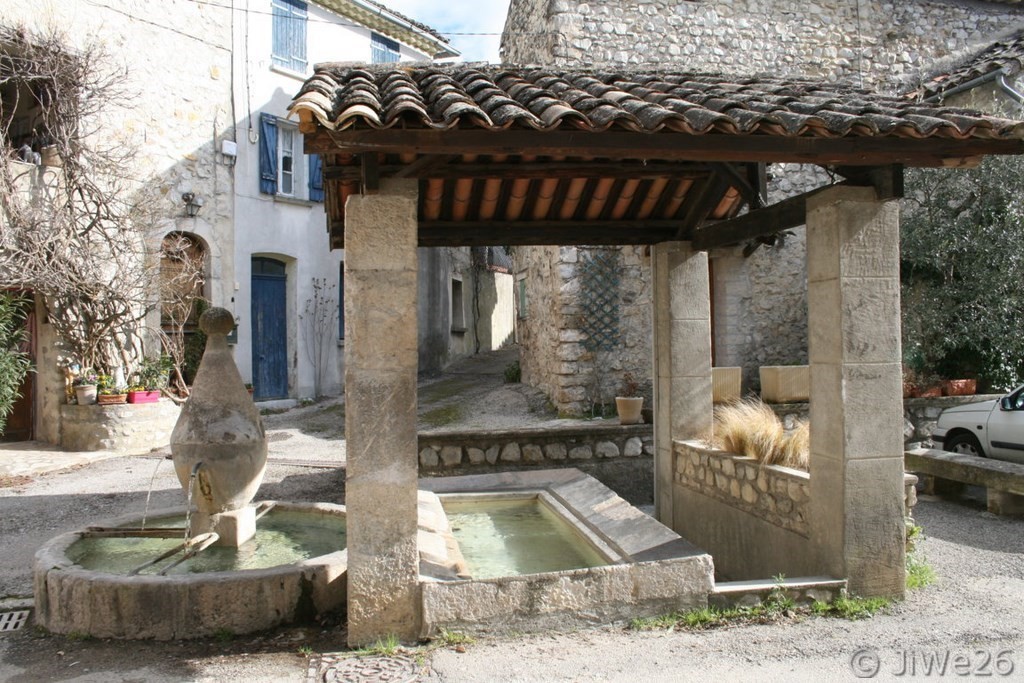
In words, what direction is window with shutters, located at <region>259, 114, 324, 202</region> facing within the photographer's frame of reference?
facing the viewer and to the right of the viewer

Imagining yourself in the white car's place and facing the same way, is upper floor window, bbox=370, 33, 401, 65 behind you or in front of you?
in front

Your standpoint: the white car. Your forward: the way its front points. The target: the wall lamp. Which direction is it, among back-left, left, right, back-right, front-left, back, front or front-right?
front

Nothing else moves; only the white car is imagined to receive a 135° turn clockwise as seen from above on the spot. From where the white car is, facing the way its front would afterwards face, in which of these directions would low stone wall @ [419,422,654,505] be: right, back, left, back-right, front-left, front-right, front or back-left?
back

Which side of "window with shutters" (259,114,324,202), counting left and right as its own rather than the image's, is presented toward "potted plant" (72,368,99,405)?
right

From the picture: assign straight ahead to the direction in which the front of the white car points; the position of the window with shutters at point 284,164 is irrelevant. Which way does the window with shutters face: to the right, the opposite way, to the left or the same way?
the opposite way

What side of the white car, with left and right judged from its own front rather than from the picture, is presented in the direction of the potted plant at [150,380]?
front

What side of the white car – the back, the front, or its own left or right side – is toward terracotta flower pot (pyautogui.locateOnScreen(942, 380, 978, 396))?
right

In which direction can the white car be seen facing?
to the viewer's left

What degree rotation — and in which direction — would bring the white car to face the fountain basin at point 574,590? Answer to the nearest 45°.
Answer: approximately 90° to its left

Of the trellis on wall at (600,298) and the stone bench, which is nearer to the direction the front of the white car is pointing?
the trellis on wall

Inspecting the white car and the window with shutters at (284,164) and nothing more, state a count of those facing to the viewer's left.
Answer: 1

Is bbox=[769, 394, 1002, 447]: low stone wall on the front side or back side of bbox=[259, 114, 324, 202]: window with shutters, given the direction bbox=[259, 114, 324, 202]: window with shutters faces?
on the front side
